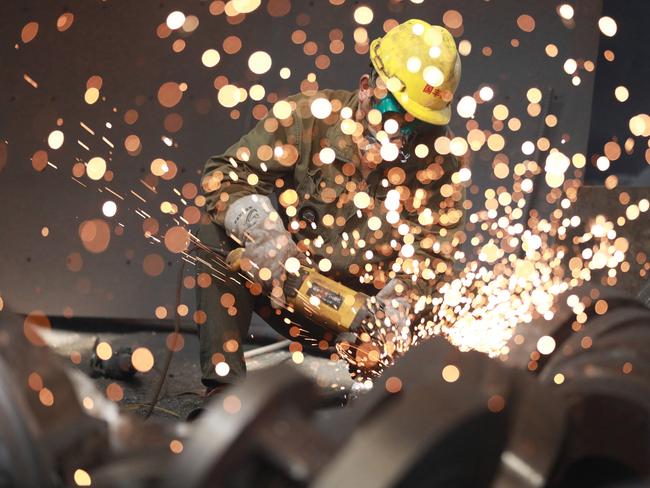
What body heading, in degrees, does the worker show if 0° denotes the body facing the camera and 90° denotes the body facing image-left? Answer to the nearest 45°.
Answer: approximately 315°

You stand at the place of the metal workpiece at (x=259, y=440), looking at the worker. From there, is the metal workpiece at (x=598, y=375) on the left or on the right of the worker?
right

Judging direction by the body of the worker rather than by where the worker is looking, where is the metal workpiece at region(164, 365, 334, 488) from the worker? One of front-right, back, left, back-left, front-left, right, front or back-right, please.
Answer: front-right
